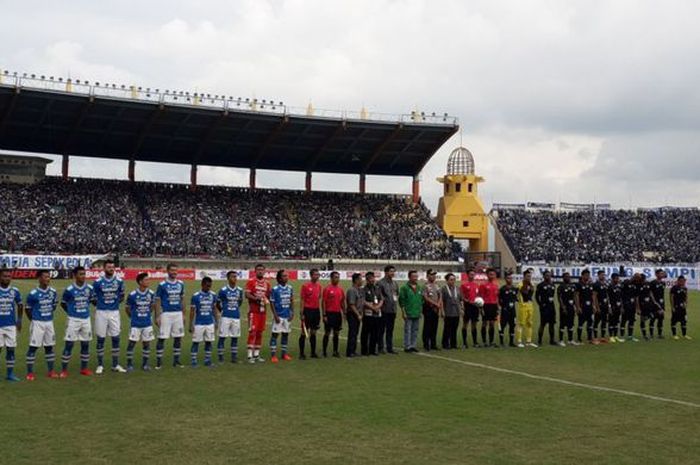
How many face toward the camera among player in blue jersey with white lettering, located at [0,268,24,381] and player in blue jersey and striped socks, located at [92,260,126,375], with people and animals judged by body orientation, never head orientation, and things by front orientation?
2

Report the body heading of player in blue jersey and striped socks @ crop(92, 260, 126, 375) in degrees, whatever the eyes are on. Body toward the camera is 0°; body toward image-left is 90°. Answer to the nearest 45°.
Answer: approximately 0°

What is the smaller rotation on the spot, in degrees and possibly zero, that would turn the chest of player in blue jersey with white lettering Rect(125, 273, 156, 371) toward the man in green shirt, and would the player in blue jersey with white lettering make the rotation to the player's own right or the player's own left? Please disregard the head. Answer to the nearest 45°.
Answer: approximately 90° to the player's own left

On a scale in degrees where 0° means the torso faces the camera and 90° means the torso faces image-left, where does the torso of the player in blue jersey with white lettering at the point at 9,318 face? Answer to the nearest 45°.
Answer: approximately 0°
